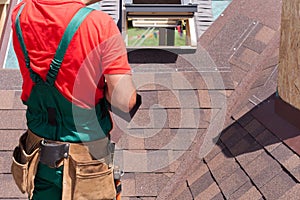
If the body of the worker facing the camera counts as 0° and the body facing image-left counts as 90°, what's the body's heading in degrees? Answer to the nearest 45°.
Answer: approximately 225°
